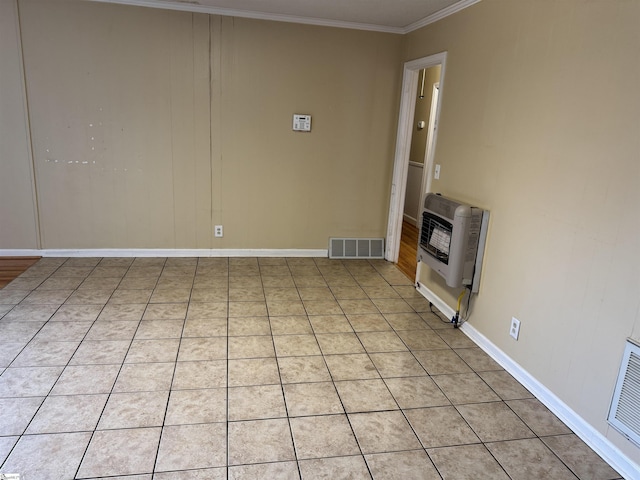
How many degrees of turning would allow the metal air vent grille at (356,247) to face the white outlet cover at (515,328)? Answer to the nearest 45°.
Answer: approximately 45° to its left

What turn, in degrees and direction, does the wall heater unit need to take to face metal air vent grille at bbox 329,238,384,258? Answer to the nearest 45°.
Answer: approximately 90° to its right

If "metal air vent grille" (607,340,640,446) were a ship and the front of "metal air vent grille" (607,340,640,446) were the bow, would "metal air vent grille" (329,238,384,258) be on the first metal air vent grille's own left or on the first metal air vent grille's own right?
on the first metal air vent grille's own right

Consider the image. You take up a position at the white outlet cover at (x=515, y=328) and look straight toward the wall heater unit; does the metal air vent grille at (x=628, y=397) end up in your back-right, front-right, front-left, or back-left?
back-left

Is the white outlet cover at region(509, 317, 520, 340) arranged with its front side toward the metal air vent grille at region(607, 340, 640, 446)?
no

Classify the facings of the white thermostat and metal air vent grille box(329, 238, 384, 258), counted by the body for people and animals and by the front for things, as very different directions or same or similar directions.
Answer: same or similar directions

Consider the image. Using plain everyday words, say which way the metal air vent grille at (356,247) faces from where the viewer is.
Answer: facing the viewer

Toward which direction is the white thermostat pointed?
toward the camera

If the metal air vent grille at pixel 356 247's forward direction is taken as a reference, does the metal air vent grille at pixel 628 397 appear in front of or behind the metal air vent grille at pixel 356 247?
in front

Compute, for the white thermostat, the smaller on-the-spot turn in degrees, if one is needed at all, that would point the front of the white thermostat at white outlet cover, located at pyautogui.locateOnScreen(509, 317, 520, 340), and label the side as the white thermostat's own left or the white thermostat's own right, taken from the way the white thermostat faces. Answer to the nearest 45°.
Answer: approximately 45° to the white thermostat's own left

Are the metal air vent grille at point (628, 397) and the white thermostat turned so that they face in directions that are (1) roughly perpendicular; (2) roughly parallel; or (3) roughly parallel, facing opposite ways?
roughly perpendicular

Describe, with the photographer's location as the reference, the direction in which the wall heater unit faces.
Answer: facing the viewer and to the left of the viewer

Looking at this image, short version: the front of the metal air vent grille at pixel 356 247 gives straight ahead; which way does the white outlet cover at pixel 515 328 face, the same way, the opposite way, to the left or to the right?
to the right

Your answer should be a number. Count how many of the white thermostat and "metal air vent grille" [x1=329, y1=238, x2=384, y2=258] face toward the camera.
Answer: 2

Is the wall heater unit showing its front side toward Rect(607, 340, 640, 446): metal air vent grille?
no

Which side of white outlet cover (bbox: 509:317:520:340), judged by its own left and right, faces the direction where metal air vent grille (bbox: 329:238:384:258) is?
right

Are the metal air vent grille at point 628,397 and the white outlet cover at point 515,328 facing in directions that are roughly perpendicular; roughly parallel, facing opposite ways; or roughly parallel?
roughly parallel

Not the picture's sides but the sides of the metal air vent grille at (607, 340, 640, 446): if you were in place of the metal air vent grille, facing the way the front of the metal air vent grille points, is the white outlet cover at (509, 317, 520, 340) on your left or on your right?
on your right
